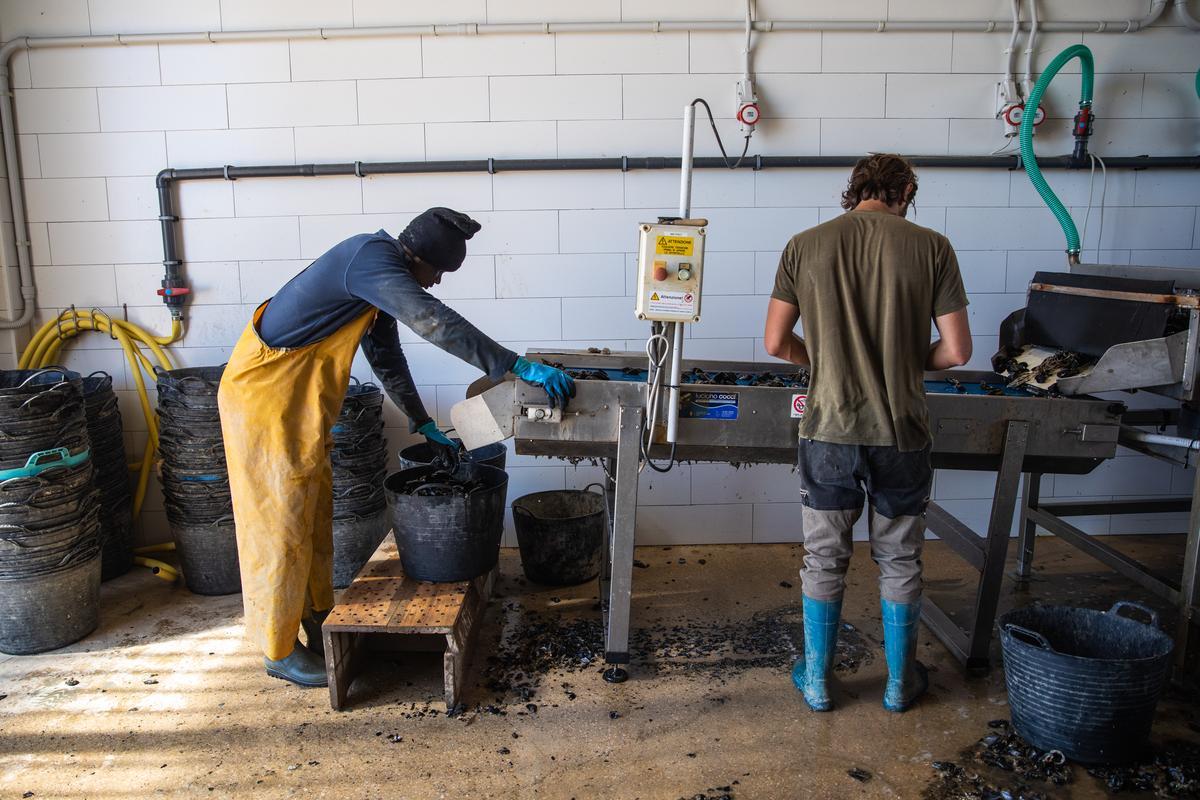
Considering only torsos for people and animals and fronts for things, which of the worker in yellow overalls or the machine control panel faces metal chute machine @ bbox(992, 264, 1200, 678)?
the worker in yellow overalls

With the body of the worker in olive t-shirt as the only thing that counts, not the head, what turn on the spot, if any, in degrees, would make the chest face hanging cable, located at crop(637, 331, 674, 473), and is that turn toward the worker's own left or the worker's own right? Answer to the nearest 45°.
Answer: approximately 90° to the worker's own left

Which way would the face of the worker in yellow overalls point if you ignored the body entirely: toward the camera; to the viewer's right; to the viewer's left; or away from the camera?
to the viewer's right

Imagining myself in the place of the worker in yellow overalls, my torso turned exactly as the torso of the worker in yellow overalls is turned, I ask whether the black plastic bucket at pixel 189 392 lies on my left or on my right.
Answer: on my left

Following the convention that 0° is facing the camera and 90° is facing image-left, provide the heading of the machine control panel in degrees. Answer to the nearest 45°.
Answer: approximately 0°

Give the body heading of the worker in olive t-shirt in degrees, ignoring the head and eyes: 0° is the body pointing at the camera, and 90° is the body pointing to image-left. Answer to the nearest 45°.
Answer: approximately 180°

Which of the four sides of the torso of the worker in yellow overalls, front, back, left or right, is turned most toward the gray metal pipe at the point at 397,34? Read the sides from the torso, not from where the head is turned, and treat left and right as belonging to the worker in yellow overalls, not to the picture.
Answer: left

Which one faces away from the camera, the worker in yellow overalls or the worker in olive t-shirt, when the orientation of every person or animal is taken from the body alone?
the worker in olive t-shirt

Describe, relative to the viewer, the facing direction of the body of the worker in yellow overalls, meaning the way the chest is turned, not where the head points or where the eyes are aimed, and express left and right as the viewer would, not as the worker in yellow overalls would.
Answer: facing to the right of the viewer

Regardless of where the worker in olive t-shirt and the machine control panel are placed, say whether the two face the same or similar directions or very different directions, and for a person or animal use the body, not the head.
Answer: very different directions

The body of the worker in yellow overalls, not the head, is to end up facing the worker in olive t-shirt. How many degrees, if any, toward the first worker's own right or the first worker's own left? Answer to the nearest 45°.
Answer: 0° — they already face them
